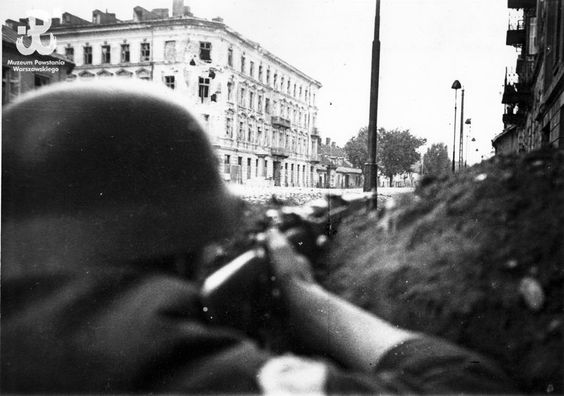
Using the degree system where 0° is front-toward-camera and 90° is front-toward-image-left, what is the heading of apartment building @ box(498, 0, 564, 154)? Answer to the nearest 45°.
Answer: approximately 90°

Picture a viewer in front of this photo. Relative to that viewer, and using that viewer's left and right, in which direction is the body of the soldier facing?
facing away from the viewer and to the right of the viewer
